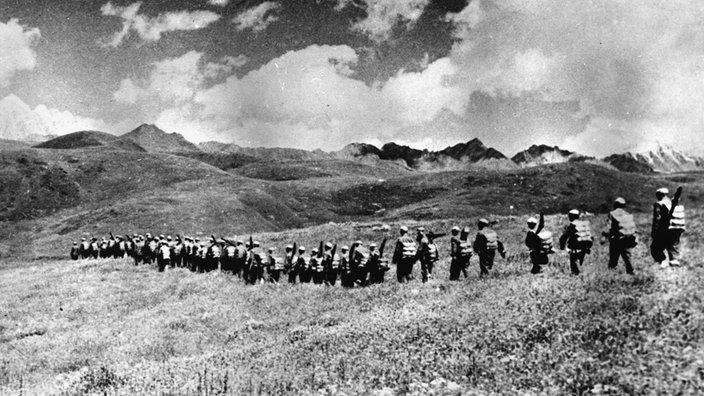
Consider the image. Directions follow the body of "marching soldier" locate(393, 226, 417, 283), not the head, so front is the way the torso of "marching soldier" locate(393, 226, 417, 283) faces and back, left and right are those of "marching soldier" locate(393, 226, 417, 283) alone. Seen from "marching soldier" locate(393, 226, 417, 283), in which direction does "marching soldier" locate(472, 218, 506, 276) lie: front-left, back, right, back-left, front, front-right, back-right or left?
back

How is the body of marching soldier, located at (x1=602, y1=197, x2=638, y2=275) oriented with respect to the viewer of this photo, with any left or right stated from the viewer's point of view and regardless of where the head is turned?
facing away from the viewer and to the left of the viewer

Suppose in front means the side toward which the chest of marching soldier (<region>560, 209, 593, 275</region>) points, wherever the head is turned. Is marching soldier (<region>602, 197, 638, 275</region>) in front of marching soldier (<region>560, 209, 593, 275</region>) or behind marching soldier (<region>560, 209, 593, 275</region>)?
behind

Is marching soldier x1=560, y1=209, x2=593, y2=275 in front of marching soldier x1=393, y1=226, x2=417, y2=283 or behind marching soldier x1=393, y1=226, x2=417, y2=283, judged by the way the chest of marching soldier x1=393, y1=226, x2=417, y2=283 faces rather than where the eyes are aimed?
behind

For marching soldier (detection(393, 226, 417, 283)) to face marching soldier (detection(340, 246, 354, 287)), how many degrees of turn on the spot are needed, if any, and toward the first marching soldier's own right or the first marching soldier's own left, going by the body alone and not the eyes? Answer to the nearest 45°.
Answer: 0° — they already face them

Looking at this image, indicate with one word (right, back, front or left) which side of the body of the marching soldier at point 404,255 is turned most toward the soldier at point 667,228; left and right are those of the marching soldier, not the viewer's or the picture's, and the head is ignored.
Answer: back

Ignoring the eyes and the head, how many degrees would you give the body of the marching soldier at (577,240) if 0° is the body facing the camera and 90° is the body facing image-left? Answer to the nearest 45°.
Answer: approximately 135°

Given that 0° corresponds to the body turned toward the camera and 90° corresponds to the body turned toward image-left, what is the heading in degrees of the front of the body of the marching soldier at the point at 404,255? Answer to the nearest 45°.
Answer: approximately 135°
